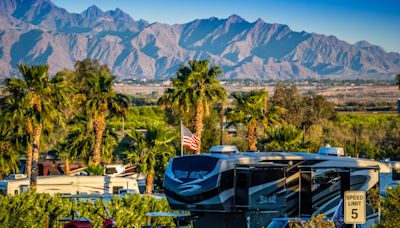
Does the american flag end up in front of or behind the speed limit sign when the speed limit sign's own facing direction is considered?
behind

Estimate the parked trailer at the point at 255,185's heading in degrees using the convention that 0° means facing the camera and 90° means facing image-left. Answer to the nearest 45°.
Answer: approximately 45°

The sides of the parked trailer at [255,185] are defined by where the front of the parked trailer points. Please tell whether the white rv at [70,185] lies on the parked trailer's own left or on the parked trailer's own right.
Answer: on the parked trailer's own right

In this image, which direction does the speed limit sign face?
toward the camera

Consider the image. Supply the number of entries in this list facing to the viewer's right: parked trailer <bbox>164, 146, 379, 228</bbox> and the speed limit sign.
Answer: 0
